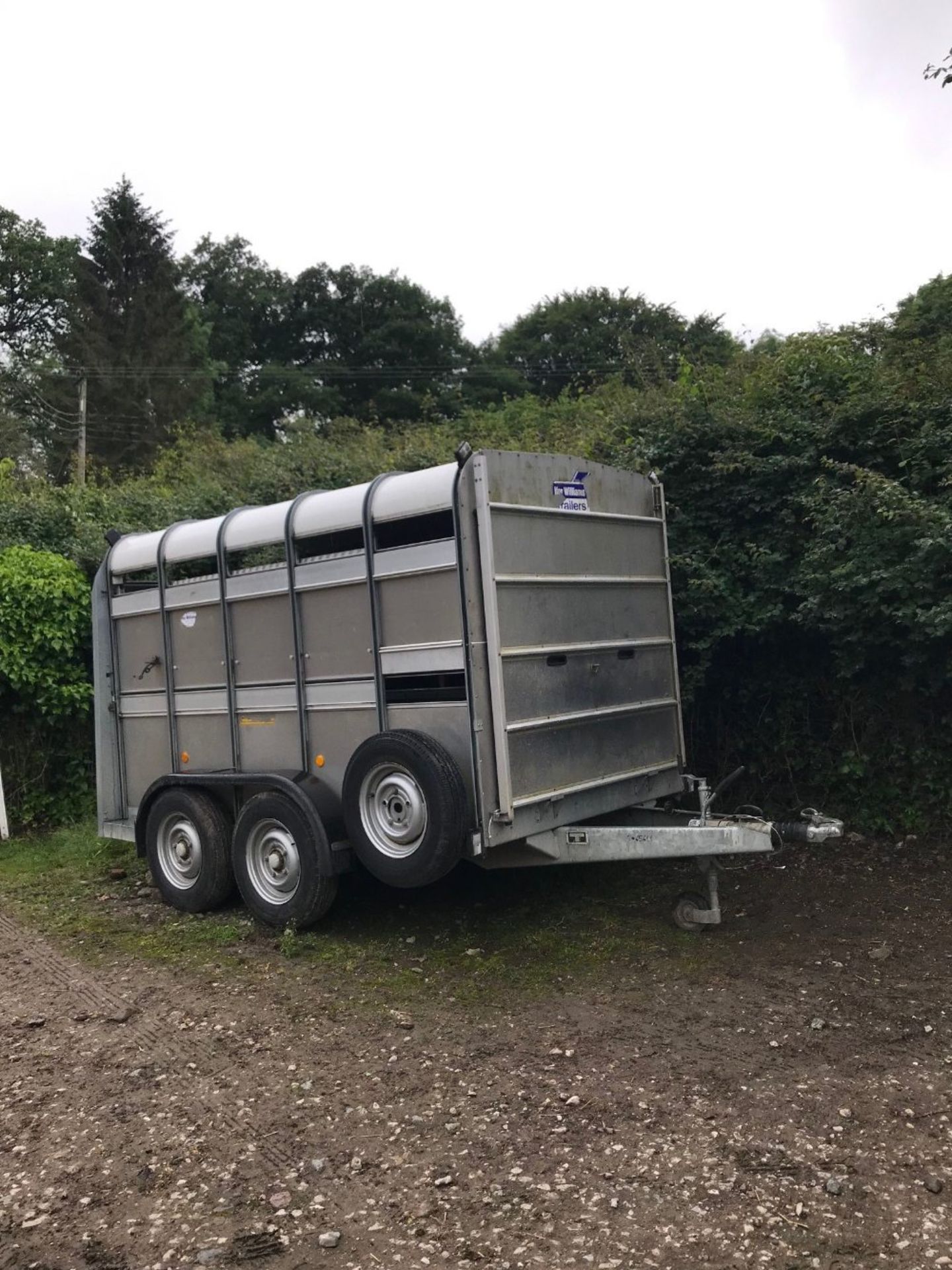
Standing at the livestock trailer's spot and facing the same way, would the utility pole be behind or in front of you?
behind

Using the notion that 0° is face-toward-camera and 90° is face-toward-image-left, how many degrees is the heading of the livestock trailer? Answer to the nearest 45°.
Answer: approximately 315°

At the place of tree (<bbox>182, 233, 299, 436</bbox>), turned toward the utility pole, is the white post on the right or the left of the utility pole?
left

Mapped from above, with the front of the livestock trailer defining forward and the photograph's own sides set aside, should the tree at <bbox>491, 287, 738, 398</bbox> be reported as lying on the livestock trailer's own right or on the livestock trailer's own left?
on the livestock trailer's own left

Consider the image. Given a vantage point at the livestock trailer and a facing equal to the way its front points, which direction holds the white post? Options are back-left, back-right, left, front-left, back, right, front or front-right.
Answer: back

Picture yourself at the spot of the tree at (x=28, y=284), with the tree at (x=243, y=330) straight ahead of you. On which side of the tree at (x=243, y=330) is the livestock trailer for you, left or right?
right

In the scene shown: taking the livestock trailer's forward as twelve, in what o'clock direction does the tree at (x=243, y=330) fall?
The tree is roughly at 7 o'clock from the livestock trailer.

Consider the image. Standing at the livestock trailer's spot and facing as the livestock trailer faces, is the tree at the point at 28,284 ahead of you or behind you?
behind

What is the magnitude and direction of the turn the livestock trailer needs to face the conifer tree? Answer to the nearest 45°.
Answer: approximately 135° to its left

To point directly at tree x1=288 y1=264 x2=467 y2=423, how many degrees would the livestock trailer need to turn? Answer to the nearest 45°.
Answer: approximately 135° to its left
